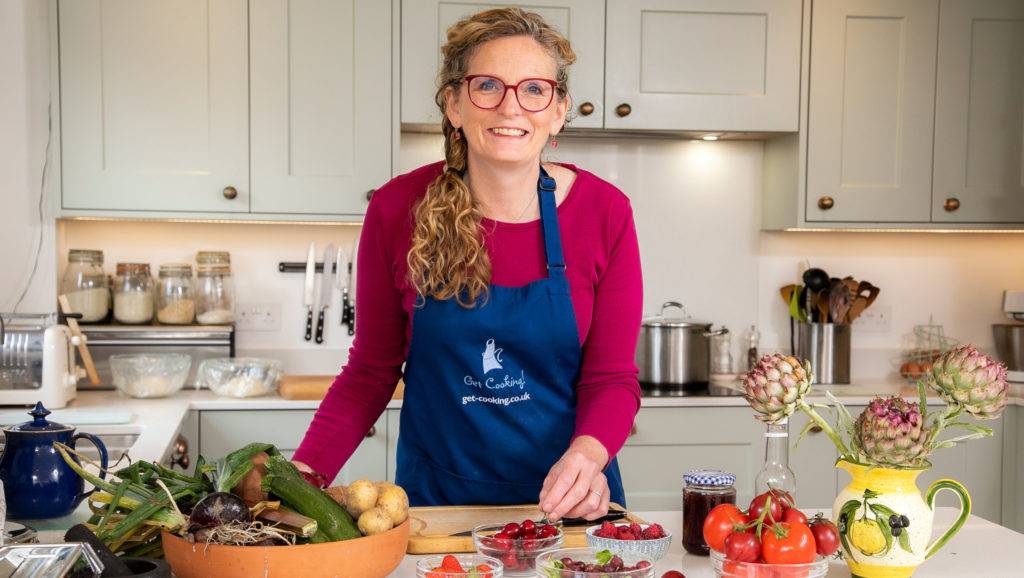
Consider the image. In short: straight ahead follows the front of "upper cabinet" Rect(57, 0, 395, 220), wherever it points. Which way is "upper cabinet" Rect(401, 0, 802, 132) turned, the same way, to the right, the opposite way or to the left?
the same way

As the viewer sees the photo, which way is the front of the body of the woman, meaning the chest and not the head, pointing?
toward the camera

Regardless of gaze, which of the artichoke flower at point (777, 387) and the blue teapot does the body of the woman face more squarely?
the artichoke flower

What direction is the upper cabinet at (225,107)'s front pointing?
toward the camera

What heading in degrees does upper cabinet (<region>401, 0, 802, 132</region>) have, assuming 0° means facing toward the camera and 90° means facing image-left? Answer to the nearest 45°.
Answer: approximately 0°

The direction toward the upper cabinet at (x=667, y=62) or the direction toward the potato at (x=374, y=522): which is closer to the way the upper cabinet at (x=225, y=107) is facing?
the potato

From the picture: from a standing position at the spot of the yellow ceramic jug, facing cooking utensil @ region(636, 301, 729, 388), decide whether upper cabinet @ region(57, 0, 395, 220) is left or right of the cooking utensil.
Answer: left

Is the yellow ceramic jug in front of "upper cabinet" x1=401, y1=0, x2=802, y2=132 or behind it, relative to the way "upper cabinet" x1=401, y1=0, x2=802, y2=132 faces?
in front

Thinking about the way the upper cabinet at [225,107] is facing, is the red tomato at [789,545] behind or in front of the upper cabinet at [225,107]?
in front

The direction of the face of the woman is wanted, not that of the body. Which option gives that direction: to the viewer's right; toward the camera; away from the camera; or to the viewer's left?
toward the camera

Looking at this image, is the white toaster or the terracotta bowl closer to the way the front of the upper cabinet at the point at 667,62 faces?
the terracotta bowl

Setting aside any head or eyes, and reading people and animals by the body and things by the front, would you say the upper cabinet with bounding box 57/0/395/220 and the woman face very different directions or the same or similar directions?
same or similar directions

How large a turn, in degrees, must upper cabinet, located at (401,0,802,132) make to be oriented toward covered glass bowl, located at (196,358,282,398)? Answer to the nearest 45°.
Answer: approximately 90° to its right

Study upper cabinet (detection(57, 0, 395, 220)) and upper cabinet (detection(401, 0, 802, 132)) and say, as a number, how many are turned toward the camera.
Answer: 2
